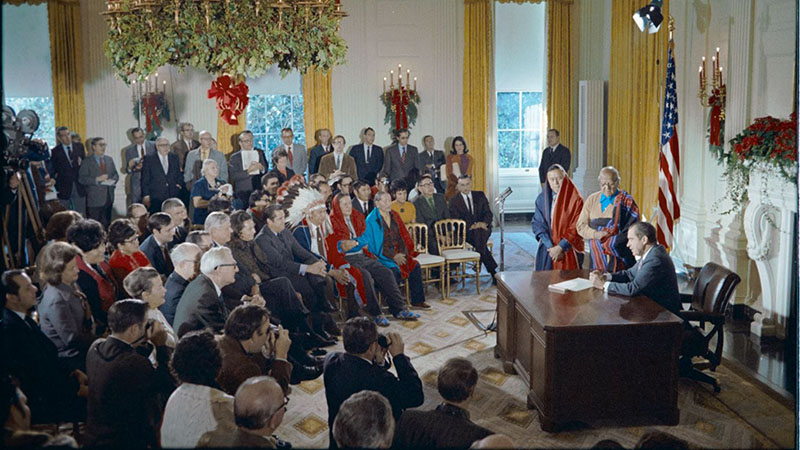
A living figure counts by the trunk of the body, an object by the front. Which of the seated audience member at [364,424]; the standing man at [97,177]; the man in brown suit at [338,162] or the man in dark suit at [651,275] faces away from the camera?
the seated audience member

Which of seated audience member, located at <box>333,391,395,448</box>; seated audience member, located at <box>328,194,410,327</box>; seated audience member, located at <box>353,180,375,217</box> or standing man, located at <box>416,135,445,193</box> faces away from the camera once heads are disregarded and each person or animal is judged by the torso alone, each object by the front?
seated audience member, located at <box>333,391,395,448</box>

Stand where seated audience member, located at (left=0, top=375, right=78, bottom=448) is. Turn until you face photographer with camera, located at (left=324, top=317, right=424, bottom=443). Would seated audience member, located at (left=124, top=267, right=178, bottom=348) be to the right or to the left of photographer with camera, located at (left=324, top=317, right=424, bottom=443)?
left

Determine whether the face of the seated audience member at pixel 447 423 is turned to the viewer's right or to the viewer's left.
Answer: to the viewer's right

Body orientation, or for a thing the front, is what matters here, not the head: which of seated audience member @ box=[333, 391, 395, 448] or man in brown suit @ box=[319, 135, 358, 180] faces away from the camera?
the seated audience member

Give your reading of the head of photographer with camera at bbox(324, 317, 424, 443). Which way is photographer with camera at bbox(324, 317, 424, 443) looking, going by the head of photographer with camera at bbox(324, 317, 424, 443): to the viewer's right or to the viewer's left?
to the viewer's right

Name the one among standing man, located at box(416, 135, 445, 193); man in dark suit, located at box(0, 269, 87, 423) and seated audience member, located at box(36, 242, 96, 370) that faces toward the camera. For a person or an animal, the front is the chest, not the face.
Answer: the standing man

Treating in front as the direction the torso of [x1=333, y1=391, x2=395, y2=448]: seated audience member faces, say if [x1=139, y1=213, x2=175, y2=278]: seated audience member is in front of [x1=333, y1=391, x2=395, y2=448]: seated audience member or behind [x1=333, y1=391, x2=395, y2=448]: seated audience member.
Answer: in front

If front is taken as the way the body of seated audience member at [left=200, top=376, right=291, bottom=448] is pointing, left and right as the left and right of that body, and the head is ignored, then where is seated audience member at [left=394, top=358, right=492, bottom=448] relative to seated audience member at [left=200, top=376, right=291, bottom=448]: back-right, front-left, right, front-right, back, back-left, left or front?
front-right

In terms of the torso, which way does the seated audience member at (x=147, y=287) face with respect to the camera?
to the viewer's right

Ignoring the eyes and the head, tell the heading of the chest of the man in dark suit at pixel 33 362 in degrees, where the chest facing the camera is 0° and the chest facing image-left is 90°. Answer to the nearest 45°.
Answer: approximately 270°

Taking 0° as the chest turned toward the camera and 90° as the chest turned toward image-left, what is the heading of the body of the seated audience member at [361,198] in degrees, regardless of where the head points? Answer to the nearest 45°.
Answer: approximately 315°

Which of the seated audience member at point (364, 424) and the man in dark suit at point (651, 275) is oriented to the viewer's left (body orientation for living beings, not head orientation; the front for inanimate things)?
the man in dark suit

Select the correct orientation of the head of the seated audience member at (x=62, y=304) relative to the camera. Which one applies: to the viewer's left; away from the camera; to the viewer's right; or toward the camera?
to the viewer's right
